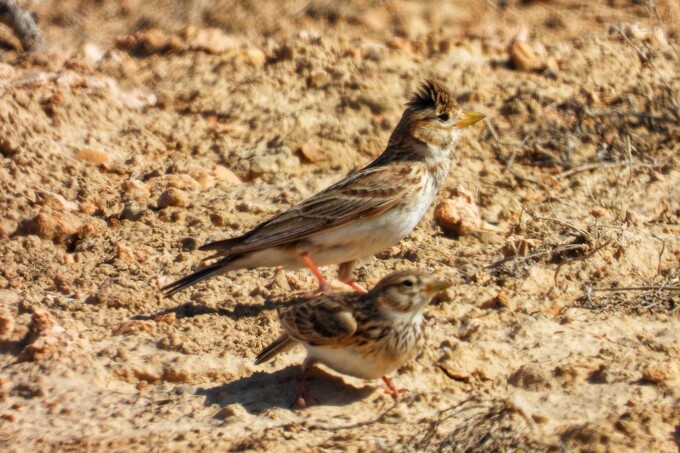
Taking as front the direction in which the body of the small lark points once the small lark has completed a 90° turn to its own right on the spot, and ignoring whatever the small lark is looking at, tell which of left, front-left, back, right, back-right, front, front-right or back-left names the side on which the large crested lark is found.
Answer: back

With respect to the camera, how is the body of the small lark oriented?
to the viewer's right

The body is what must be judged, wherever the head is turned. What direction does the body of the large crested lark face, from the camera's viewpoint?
to the viewer's right
